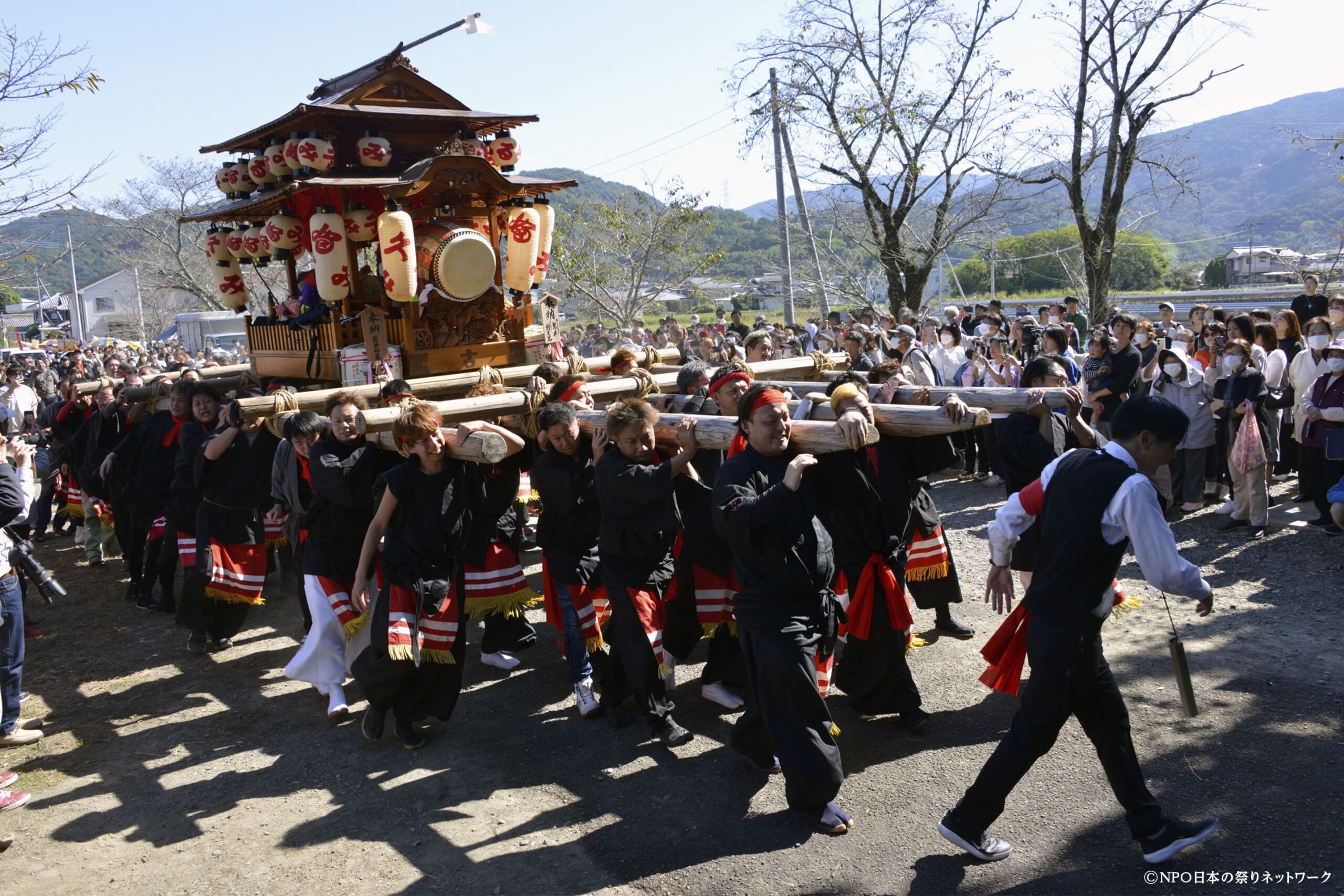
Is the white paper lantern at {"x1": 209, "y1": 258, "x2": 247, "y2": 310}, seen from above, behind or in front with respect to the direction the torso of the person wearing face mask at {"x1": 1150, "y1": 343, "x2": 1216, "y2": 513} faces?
in front

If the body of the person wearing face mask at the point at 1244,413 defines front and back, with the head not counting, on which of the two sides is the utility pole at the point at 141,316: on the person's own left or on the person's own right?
on the person's own right

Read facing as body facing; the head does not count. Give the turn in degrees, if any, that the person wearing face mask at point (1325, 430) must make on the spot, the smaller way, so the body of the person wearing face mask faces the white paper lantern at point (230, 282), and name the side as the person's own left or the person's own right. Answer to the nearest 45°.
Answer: approximately 45° to the person's own right

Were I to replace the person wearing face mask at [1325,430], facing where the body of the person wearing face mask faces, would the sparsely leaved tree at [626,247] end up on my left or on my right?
on my right

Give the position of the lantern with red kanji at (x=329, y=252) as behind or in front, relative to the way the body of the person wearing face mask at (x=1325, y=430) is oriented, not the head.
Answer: in front

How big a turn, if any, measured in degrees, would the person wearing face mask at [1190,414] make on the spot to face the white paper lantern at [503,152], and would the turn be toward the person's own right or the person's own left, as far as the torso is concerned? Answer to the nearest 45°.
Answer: approximately 45° to the person's own right

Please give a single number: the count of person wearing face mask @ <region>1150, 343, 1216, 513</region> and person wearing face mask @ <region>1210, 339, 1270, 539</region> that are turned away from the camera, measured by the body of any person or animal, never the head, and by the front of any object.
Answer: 0

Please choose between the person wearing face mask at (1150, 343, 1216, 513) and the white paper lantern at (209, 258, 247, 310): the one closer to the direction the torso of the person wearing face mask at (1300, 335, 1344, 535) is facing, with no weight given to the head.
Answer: the white paper lantern

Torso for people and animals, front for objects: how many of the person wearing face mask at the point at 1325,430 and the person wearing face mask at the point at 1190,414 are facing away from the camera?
0

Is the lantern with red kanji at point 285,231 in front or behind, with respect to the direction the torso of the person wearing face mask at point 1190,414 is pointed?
in front

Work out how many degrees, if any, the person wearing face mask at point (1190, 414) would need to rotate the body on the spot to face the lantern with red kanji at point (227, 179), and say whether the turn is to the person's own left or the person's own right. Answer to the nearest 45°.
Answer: approximately 45° to the person's own right

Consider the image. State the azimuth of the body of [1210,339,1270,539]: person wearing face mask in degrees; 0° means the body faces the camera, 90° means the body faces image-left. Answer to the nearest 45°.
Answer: approximately 45°

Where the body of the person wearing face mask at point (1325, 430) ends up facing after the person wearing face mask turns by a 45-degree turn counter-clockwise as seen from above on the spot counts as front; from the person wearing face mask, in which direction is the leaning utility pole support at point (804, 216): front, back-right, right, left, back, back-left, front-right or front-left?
back-right
